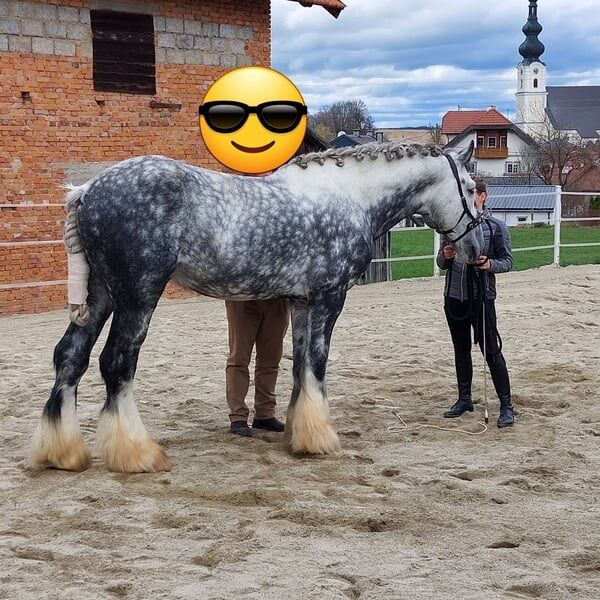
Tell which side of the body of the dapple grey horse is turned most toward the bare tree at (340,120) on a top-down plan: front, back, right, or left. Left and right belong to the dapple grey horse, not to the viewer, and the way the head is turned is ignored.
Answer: left

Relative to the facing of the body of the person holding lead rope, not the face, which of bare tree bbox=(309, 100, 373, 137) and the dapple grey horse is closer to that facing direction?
the dapple grey horse

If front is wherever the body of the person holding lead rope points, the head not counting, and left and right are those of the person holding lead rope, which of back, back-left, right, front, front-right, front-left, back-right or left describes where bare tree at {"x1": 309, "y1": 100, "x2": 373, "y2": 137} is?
back-right

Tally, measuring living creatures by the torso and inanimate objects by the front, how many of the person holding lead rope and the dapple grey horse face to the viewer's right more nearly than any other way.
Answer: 1

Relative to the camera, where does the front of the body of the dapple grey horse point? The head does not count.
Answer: to the viewer's right

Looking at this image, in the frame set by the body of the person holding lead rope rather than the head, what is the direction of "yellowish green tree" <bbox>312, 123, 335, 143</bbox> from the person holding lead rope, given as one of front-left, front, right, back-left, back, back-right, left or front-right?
back-right

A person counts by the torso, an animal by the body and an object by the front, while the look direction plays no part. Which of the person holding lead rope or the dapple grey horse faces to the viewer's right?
the dapple grey horse

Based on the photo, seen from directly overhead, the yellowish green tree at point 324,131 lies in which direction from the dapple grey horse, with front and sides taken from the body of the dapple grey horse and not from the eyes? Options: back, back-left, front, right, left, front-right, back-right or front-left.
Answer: left

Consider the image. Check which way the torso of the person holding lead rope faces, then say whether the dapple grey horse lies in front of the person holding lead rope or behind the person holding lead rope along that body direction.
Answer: in front

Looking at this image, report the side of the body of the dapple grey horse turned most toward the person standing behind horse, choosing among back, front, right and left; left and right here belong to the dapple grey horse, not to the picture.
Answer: left

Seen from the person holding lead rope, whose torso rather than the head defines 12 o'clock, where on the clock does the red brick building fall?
The red brick building is roughly at 3 o'clock from the person holding lead rope.

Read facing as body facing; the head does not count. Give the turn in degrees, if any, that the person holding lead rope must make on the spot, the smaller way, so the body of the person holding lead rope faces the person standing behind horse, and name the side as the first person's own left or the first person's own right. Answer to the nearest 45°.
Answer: approximately 45° to the first person's own right
